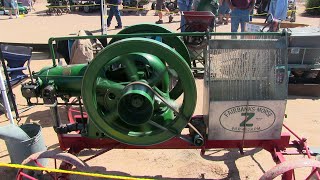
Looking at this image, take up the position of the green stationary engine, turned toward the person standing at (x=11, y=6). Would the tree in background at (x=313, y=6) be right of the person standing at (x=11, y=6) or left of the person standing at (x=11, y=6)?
right
